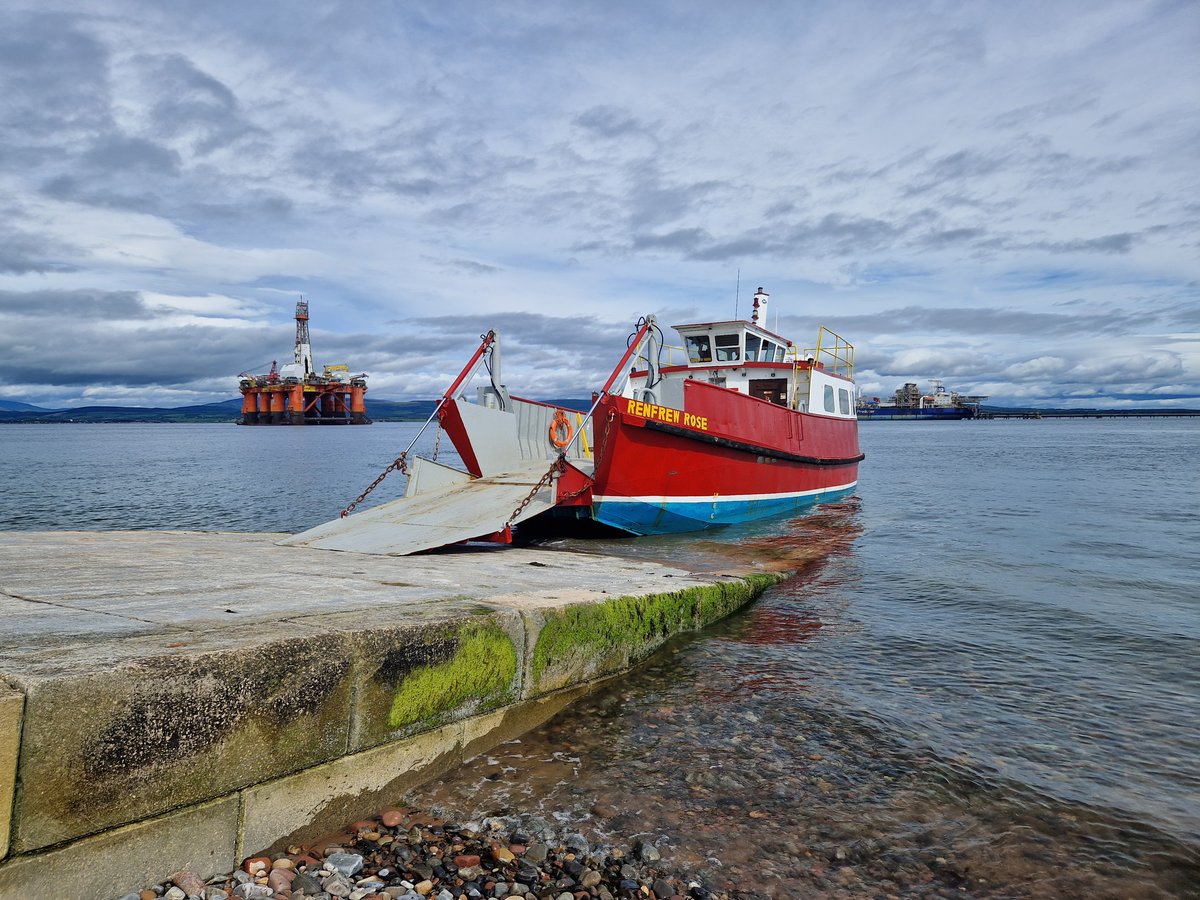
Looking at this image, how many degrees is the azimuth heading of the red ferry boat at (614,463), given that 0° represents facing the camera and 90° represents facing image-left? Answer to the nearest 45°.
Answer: approximately 45°

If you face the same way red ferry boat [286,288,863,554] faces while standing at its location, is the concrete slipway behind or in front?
in front
